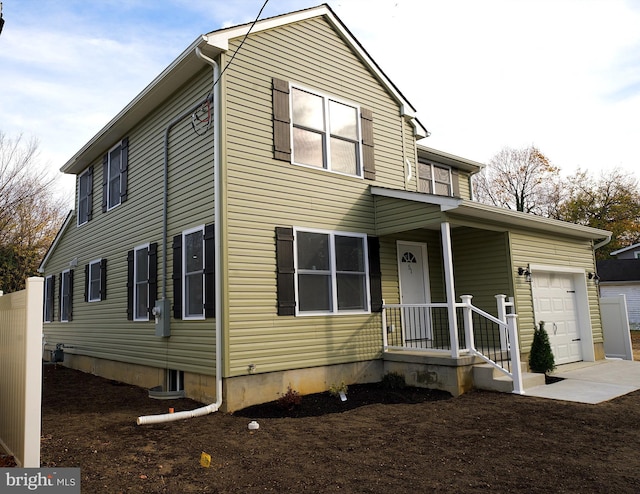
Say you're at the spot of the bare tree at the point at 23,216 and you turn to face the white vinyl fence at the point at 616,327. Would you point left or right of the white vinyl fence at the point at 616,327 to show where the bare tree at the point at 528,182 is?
left

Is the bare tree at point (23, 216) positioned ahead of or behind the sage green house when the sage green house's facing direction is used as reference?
behind

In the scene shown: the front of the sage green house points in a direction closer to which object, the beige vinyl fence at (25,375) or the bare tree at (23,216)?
the beige vinyl fence

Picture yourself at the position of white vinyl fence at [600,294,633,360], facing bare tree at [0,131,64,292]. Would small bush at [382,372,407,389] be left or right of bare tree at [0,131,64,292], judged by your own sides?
left

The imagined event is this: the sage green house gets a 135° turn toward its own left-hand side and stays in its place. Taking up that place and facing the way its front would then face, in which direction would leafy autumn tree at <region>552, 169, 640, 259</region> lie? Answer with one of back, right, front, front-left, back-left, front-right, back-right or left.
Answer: front-right

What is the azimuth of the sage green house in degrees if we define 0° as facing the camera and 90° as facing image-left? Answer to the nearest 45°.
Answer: approximately 315°

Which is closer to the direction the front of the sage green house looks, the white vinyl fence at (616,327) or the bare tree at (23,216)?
the white vinyl fence

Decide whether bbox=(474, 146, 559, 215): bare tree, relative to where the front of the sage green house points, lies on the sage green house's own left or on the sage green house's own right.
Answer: on the sage green house's own left

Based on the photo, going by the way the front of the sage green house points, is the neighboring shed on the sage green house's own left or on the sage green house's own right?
on the sage green house's own left

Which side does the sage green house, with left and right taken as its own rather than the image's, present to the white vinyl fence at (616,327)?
left
